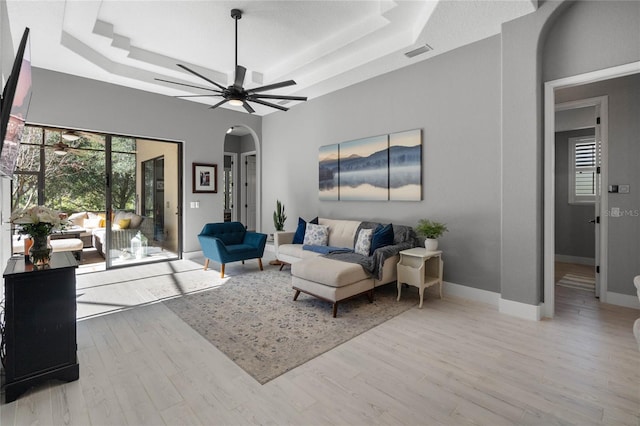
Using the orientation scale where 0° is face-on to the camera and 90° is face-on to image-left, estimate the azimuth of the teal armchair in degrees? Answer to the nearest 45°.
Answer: approximately 315°

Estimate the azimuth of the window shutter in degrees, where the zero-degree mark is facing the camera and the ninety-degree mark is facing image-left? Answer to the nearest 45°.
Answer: approximately 0°

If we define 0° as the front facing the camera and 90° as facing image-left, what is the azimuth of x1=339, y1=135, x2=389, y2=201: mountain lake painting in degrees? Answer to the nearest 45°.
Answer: approximately 45°

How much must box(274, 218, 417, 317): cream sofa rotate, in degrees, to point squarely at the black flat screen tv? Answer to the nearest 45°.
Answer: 0° — it already faces it

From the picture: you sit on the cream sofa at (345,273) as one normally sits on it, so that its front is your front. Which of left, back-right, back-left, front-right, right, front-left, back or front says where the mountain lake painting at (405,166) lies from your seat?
back

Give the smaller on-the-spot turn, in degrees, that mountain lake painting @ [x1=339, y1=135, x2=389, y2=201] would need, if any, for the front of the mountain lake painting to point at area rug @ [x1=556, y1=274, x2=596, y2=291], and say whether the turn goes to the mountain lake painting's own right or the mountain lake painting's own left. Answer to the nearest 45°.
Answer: approximately 135° to the mountain lake painting's own left
